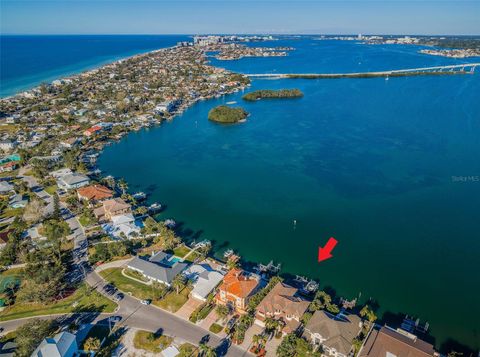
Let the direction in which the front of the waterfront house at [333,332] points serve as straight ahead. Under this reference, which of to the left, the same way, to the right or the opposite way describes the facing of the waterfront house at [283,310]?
the same way

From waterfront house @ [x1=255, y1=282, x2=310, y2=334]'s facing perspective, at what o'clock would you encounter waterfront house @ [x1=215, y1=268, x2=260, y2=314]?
waterfront house @ [x1=215, y1=268, x2=260, y2=314] is roughly at 2 o'clock from waterfront house @ [x1=255, y1=282, x2=310, y2=334].

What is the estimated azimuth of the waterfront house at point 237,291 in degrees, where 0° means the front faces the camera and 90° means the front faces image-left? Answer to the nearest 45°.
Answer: approximately 45°

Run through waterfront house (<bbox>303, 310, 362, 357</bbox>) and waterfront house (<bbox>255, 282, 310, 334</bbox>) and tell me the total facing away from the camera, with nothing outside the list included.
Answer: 0

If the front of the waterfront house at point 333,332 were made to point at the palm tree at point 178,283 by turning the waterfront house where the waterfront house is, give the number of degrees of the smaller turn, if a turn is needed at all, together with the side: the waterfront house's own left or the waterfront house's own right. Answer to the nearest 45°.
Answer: approximately 45° to the waterfront house's own right

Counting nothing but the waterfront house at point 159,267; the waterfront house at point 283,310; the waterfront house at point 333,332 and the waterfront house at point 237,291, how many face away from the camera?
0

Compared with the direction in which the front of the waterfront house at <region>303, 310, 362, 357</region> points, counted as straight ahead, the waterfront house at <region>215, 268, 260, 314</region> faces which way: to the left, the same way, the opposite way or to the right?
the same way

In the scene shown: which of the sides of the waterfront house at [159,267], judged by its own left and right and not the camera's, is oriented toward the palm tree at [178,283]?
left

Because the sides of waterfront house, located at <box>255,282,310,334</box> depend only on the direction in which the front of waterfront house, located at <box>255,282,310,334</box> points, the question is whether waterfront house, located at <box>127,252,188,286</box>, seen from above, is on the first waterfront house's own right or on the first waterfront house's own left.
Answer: on the first waterfront house's own right

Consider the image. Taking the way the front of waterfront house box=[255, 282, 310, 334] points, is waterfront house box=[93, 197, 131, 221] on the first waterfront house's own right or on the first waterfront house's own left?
on the first waterfront house's own right

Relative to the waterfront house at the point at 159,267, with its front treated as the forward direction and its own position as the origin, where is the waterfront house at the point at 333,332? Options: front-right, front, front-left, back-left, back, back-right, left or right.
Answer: left

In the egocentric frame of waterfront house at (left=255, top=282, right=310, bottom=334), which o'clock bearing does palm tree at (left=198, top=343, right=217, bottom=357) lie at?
The palm tree is roughly at 12 o'clock from the waterfront house.

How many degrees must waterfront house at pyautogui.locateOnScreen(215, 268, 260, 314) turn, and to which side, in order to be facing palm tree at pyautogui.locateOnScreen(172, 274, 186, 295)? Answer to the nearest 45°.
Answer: approximately 45° to its right

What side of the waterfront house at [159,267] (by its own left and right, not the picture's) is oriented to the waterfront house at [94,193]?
right

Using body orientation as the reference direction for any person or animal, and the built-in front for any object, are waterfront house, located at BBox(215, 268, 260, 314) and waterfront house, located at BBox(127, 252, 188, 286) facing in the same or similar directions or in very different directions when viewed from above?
same or similar directions

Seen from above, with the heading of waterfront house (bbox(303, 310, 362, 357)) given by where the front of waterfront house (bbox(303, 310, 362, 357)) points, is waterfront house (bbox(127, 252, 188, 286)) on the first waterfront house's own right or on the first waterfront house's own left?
on the first waterfront house's own right

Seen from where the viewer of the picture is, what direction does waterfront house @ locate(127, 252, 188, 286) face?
facing the viewer and to the left of the viewer

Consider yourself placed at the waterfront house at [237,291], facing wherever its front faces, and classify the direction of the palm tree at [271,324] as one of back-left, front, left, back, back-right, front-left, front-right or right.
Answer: left
